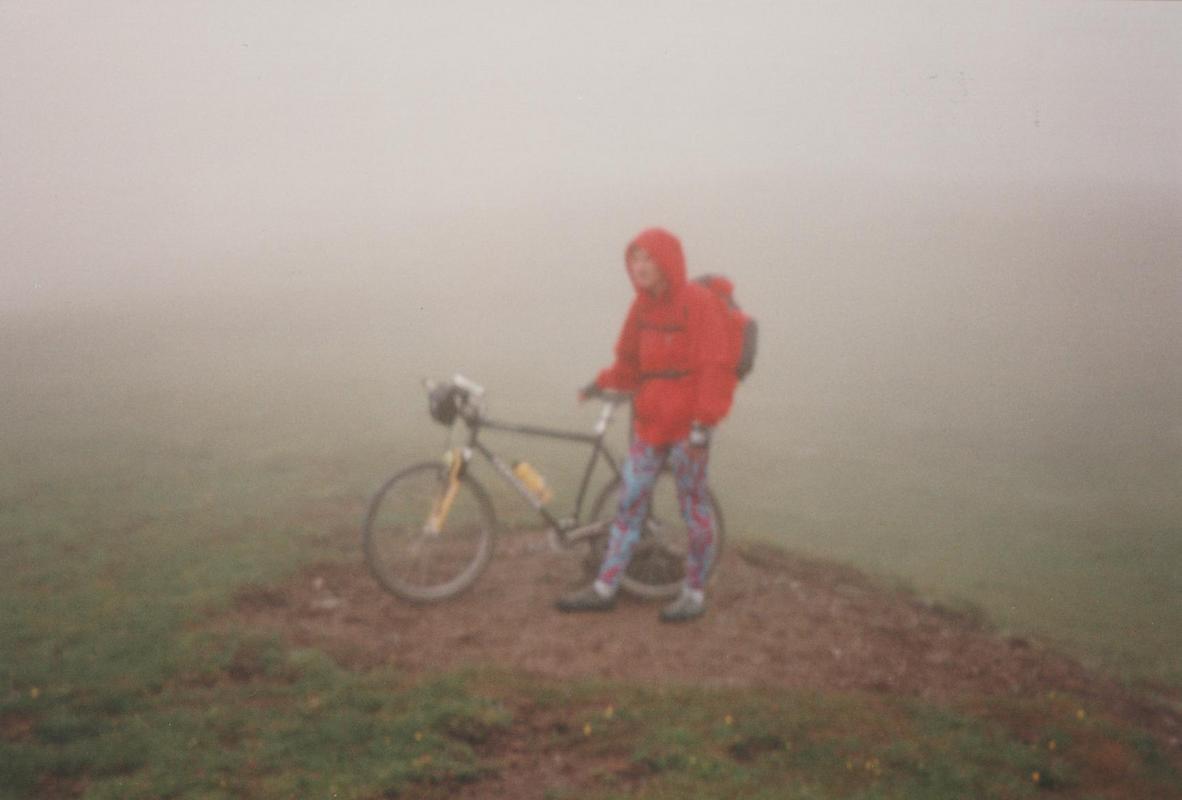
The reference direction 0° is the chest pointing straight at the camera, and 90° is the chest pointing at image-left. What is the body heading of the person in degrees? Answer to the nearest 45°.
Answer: approximately 45°

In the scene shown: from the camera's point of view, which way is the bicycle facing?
to the viewer's left
